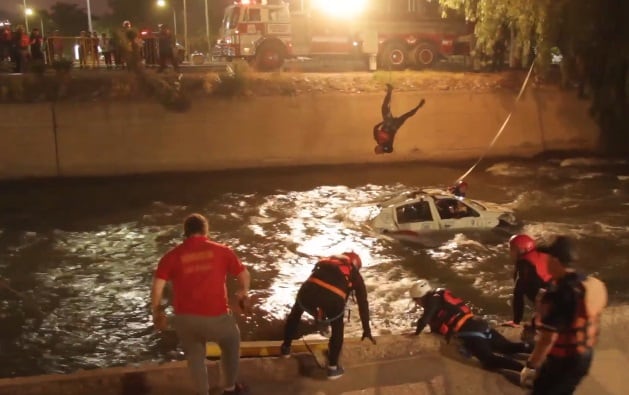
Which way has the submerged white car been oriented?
to the viewer's right

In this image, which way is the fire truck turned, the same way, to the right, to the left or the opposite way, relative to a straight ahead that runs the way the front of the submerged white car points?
the opposite way

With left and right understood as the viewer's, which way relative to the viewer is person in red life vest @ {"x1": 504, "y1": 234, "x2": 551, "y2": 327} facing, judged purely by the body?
facing to the left of the viewer

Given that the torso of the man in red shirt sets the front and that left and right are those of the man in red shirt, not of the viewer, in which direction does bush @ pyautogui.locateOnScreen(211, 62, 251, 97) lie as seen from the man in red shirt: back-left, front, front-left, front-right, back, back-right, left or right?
front

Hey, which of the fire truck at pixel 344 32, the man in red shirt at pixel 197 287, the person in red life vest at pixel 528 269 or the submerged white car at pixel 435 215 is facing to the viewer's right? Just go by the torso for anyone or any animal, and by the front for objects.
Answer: the submerged white car

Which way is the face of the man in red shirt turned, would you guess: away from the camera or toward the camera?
away from the camera

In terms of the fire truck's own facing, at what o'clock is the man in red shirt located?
The man in red shirt is roughly at 9 o'clock from the fire truck.

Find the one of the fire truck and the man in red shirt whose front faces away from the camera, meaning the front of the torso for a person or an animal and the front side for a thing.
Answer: the man in red shirt

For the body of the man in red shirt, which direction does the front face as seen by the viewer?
away from the camera

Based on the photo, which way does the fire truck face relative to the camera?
to the viewer's left

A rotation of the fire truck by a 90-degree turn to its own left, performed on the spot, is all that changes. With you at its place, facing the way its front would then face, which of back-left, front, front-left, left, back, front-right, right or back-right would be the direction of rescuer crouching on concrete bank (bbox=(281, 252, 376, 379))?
front

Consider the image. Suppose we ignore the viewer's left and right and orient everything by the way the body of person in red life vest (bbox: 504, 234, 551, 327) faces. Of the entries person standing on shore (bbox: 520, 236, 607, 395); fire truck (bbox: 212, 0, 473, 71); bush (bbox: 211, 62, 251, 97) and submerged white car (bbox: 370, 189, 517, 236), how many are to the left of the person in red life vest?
1

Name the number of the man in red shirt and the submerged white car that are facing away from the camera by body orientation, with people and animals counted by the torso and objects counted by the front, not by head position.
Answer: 1
